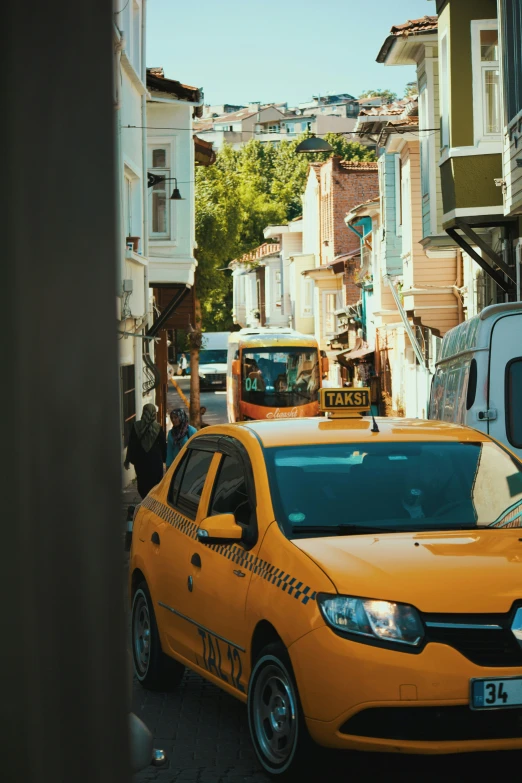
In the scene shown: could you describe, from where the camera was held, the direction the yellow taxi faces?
facing the viewer and to the right of the viewer

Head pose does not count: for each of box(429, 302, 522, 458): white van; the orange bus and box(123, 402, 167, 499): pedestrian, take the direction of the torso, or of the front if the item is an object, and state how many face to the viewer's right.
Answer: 0

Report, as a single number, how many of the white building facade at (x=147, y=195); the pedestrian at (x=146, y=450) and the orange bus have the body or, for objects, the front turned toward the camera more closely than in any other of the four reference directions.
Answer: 1

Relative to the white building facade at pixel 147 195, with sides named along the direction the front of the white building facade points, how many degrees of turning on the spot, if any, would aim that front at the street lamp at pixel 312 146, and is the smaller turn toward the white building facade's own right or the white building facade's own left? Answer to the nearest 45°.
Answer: approximately 45° to the white building facade's own left

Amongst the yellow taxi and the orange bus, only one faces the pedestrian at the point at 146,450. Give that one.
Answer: the orange bus

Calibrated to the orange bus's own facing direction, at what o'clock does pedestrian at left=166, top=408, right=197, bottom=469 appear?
The pedestrian is roughly at 12 o'clock from the orange bus.

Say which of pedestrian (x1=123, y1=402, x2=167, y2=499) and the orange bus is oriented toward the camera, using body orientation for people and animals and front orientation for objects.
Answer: the orange bus

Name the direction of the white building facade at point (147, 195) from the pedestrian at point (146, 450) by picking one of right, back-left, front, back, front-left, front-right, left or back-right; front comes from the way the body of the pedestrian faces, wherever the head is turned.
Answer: front

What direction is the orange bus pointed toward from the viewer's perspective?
toward the camera

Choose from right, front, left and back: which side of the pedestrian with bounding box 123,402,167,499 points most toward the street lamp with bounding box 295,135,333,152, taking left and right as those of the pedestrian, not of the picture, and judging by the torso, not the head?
front

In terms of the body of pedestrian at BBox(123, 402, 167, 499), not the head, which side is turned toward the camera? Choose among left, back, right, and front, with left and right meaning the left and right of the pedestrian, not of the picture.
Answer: back

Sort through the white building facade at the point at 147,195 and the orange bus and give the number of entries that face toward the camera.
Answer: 1

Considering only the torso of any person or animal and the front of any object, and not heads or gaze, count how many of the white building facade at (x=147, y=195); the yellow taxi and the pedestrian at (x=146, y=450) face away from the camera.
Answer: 1

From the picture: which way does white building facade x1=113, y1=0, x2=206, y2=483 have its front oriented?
to the viewer's right

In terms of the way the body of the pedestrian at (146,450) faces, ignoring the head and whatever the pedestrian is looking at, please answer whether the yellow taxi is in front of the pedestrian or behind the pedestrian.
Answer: behind

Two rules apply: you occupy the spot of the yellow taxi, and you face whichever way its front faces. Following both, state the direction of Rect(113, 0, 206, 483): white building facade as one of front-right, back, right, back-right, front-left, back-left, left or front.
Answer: back-left

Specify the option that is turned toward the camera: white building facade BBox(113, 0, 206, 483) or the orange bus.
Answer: the orange bus
